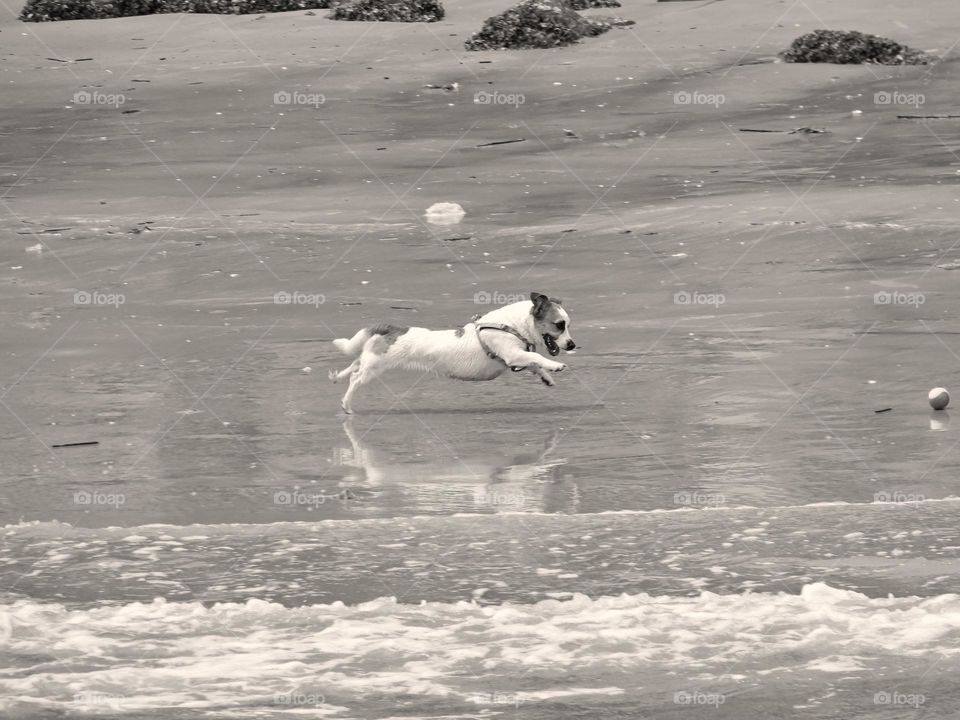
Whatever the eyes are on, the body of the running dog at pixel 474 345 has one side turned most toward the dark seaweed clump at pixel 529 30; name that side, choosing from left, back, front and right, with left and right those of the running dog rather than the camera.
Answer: left

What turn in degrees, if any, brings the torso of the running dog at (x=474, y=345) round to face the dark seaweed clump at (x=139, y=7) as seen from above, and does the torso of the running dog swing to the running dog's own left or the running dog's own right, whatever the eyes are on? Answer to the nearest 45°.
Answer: approximately 90° to the running dog's own left

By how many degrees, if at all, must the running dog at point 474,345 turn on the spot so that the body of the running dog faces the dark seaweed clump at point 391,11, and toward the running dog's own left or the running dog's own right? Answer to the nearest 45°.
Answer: approximately 90° to the running dog's own left

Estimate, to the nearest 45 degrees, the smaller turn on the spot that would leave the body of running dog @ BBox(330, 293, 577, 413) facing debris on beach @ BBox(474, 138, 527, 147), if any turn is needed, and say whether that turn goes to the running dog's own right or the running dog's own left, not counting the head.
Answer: approximately 90° to the running dog's own left

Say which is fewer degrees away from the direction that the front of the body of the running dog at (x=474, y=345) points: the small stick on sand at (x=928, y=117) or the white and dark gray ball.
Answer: the white and dark gray ball

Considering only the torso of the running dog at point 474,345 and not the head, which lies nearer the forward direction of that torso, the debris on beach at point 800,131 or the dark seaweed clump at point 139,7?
the debris on beach

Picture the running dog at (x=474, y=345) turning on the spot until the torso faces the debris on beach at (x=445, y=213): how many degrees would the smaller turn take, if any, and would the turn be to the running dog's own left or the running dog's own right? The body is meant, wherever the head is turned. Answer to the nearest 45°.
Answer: approximately 90° to the running dog's own left

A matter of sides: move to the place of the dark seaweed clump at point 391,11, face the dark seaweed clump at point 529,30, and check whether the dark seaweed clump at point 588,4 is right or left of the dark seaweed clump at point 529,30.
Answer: left

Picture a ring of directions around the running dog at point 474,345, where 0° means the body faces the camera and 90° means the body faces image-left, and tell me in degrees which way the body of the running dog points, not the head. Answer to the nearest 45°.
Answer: approximately 270°

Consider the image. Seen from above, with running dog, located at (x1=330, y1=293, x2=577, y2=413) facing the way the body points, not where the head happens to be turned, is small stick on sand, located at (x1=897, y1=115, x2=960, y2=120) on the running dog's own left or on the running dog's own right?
on the running dog's own left
